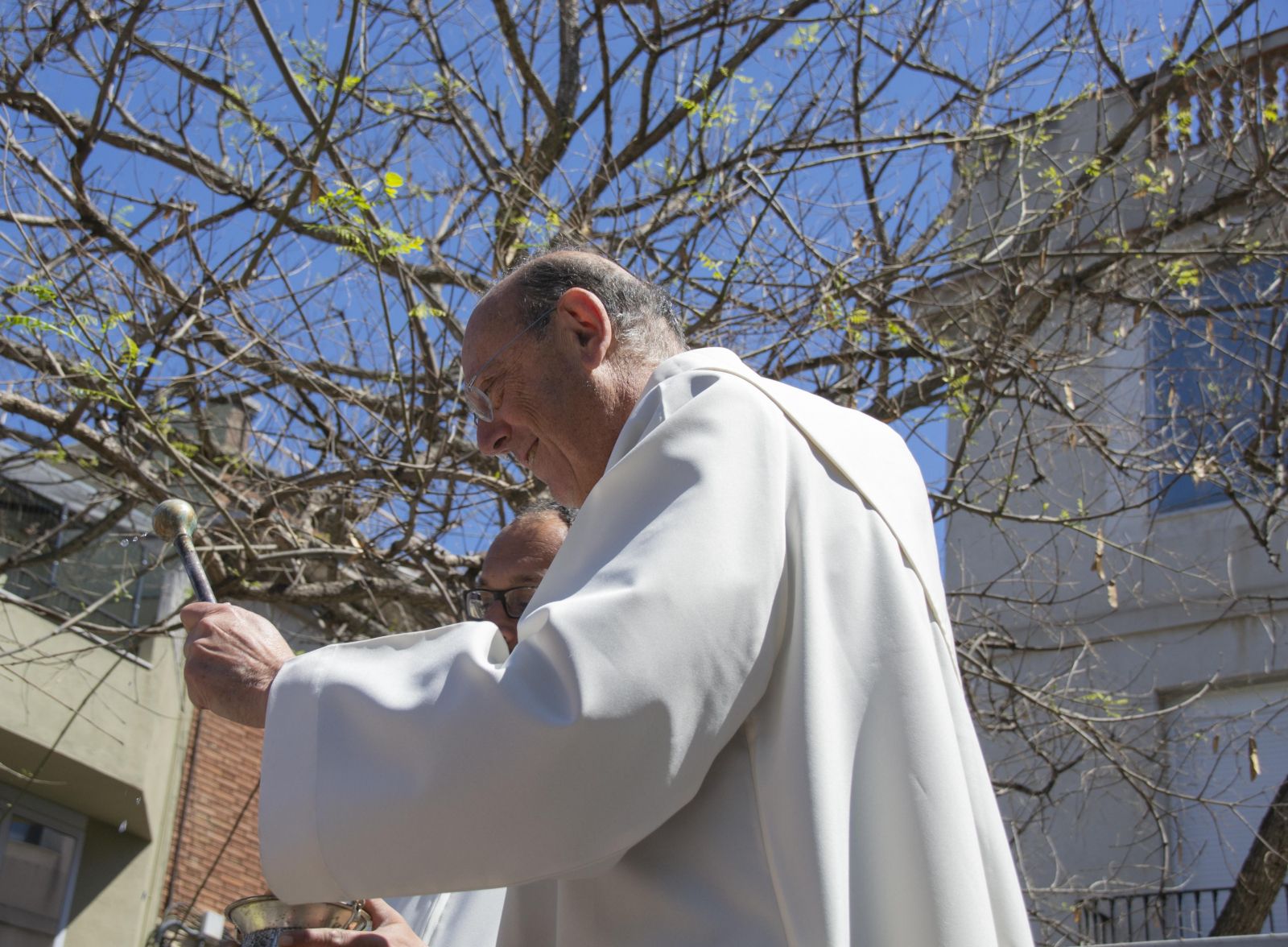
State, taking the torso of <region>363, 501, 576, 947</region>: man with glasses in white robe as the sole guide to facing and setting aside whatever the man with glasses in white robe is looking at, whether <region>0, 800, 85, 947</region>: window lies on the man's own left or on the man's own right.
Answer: on the man's own right

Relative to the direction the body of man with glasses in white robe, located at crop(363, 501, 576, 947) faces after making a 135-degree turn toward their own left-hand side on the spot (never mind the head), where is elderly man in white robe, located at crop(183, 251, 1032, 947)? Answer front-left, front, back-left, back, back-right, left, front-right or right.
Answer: right

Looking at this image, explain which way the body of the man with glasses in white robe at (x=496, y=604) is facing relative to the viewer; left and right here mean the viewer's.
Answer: facing the viewer and to the left of the viewer

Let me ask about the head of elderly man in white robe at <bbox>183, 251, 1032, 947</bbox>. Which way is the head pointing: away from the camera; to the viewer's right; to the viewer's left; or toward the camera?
to the viewer's left

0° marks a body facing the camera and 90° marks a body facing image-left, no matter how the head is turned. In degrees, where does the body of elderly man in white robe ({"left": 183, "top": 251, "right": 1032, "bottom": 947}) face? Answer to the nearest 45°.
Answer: approximately 90°
